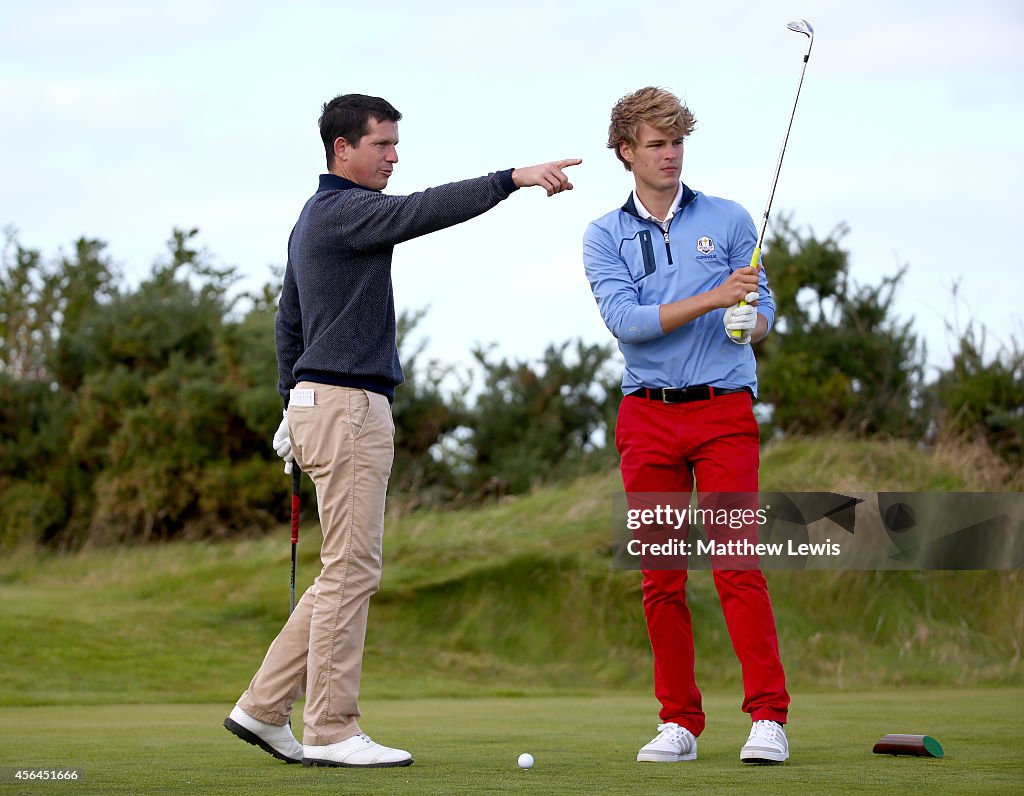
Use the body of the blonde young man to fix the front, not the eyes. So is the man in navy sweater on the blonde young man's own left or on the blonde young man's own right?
on the blonde young man's own right

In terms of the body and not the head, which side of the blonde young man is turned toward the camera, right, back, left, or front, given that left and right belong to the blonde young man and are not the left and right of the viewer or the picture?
front
